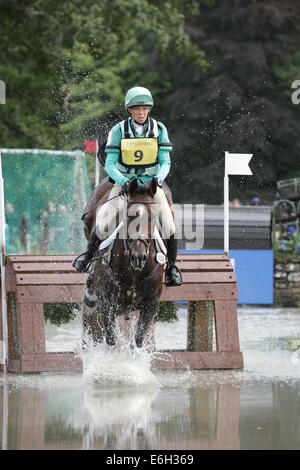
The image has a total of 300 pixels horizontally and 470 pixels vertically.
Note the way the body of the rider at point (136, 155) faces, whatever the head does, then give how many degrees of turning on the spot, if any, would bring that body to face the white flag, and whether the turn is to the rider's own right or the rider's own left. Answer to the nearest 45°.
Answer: approximately 135° to the rider's own left

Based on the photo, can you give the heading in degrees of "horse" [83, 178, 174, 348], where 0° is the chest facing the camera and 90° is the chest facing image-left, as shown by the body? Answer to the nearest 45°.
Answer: approximately 0°

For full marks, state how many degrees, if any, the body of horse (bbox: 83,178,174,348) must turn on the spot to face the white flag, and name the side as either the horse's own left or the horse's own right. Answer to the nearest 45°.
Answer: approximately 135° to the horse's own left

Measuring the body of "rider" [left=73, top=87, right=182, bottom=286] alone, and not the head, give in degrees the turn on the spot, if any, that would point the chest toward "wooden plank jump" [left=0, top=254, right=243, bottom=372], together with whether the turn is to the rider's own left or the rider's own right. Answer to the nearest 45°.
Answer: approximately 180°

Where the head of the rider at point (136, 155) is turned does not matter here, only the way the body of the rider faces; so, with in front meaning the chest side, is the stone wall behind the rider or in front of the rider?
behind

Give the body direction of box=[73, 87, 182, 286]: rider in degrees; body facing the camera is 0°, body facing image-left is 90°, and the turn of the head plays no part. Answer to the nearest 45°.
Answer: approximately 0°

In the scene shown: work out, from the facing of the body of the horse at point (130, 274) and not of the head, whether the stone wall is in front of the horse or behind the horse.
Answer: behind
